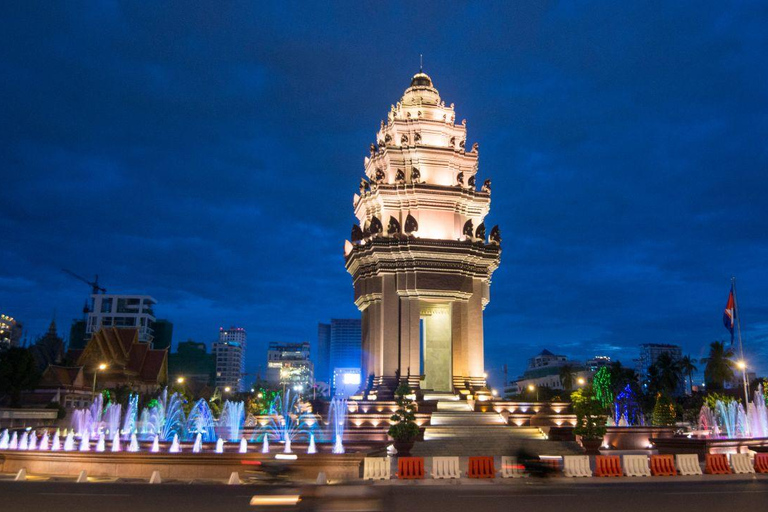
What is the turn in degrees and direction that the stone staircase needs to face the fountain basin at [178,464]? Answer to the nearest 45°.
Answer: approximately 45° to its right

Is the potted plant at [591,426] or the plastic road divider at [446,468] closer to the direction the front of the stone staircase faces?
the plastic road divider

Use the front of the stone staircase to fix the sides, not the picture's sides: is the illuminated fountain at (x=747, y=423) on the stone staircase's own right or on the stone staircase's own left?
on the stone staircase's own left

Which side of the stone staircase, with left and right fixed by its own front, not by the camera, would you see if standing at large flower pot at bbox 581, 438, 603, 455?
left

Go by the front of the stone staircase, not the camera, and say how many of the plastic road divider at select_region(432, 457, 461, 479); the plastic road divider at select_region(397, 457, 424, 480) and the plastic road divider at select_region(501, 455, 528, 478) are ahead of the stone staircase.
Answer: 3

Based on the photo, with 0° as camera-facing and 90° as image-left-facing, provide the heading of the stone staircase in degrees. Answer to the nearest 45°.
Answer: approximately 0°

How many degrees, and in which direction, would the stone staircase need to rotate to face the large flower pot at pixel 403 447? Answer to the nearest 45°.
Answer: approximately 45° to its right

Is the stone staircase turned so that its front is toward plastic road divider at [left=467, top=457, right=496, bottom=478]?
yes

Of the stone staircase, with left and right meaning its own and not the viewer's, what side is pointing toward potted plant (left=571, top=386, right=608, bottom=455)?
left
